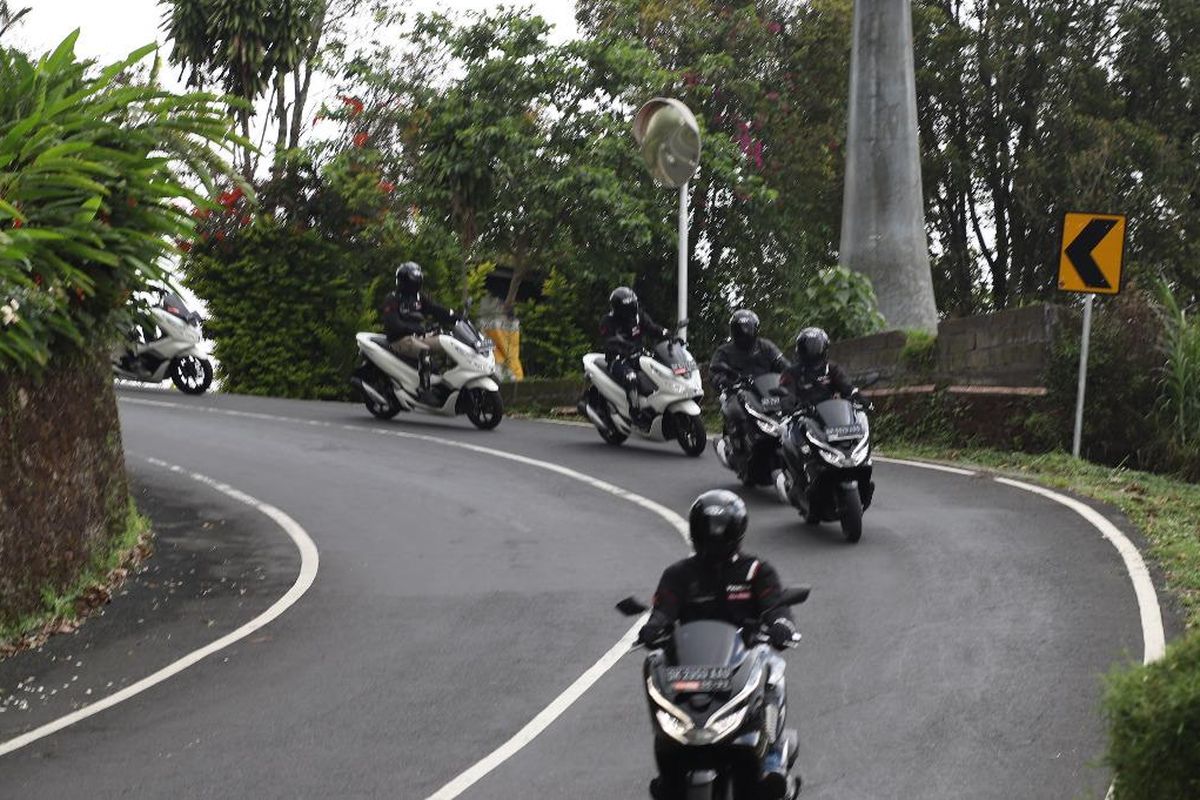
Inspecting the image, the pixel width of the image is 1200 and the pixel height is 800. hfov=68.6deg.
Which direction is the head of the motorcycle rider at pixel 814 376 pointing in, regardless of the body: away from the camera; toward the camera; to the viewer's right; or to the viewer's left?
toward the camera

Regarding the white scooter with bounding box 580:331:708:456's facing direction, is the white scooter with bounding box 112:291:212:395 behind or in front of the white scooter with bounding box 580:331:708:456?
behind

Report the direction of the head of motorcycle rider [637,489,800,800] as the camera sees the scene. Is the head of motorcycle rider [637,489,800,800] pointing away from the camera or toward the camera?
toward the camera

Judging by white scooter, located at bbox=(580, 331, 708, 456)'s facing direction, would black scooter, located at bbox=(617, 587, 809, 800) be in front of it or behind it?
in front

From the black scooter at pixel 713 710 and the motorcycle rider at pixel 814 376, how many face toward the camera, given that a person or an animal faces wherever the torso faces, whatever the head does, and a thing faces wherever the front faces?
2

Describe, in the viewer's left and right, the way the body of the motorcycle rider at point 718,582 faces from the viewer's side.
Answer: facing the viewer

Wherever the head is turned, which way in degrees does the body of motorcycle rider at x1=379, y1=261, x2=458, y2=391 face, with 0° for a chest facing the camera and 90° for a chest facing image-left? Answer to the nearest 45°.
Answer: approximately 315°

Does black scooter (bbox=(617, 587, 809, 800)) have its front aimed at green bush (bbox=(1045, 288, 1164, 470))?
no

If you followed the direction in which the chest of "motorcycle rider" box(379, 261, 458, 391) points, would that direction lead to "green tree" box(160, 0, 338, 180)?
no

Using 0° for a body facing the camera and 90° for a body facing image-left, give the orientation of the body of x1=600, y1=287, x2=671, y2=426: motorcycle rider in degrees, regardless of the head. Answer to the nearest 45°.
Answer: approximately 315°

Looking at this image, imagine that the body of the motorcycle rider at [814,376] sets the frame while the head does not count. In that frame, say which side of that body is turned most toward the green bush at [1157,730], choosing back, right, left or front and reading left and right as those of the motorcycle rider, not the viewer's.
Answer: front

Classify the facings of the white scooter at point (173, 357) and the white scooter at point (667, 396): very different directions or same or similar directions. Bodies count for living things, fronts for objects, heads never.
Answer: same or similar directions

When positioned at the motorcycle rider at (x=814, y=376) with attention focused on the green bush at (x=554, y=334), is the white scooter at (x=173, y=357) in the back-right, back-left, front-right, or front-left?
front-left
